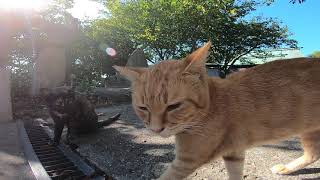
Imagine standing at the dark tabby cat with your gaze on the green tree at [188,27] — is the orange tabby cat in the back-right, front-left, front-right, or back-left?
back-right

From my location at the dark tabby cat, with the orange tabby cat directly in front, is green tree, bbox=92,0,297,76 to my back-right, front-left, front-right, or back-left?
back-left

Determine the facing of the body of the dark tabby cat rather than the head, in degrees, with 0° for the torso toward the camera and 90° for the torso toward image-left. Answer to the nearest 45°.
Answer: approximately 45°

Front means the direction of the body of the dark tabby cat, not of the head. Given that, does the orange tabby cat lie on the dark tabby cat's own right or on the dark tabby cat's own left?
on the dark tabby cat's own left

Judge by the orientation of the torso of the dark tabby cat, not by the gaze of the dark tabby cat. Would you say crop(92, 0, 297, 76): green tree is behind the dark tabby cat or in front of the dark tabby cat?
behind
